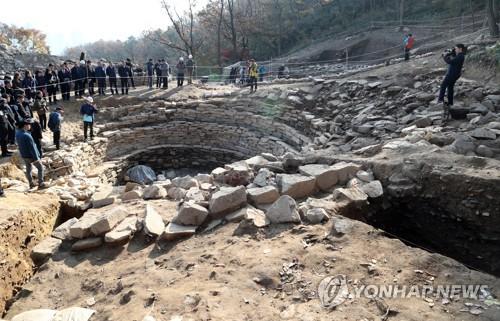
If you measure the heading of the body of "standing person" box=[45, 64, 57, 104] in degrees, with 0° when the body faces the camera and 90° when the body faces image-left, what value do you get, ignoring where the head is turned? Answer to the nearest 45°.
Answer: approximately 315°

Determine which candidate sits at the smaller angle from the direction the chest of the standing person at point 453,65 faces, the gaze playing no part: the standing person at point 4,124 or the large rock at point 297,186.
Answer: the standing person

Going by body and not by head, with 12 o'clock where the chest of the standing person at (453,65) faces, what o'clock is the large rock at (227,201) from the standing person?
The large rock is roughly at 10 o'clock from the standing person.

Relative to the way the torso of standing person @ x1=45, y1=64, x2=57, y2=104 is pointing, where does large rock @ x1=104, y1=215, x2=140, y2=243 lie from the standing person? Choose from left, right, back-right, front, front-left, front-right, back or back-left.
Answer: front-right

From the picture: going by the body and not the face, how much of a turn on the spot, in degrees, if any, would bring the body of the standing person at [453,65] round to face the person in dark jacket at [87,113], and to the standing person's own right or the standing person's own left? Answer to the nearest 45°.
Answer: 0° — they already face them

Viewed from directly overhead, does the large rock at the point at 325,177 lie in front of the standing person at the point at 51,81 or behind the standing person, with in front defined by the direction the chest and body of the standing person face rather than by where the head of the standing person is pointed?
in front

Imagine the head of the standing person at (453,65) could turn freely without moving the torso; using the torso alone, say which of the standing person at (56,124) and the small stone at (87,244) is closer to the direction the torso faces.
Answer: the standing person

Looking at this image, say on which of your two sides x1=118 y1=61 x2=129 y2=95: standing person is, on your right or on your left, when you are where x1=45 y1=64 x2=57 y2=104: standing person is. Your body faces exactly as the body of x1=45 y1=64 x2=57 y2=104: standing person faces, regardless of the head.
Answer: on your left

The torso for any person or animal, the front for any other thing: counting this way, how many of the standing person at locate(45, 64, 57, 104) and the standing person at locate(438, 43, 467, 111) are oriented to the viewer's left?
1

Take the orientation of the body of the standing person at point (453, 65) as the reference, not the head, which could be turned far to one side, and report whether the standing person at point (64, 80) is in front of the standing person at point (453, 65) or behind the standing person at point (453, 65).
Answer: in front

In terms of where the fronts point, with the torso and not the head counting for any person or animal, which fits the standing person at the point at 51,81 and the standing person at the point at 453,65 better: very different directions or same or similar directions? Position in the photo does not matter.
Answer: very different directions

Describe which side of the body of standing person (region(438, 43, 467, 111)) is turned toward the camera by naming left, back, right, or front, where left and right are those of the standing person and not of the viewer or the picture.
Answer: left

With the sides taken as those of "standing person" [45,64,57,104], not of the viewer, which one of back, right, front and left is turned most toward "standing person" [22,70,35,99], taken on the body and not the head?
right
